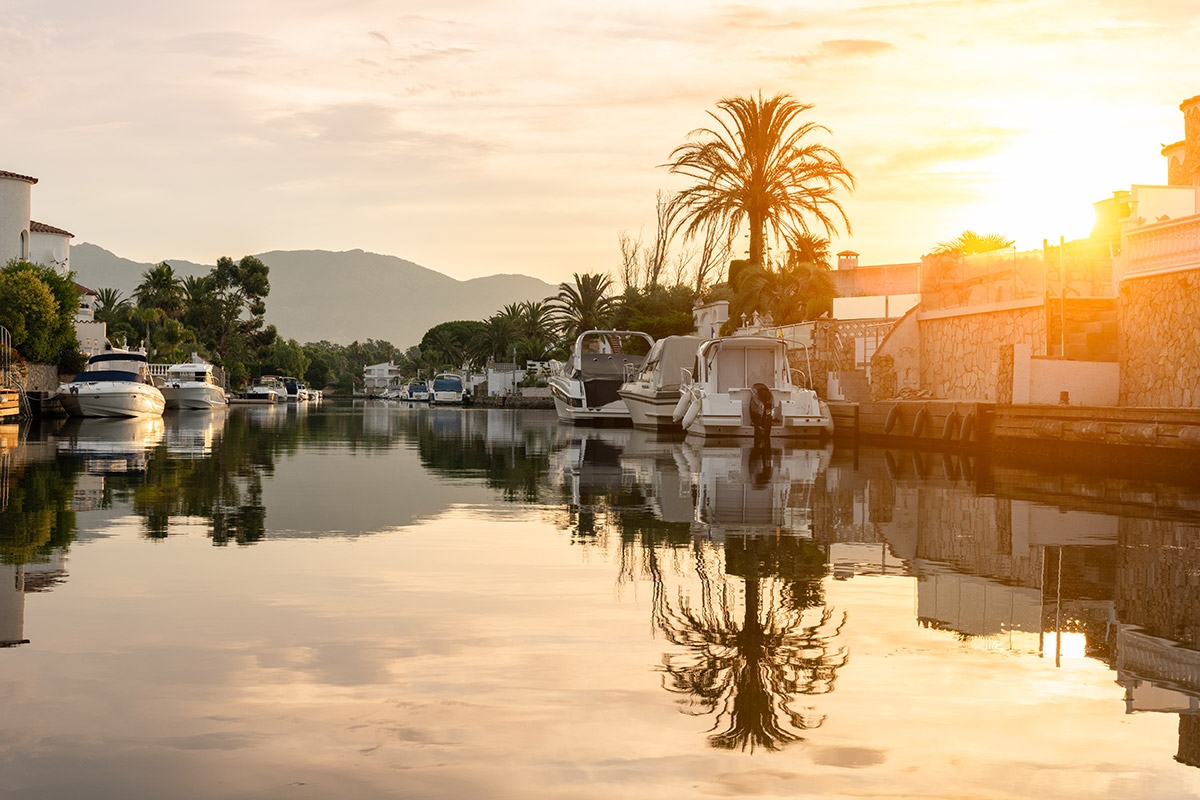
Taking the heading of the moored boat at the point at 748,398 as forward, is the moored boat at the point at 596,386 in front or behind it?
in front

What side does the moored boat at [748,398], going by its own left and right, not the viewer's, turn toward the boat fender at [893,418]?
right

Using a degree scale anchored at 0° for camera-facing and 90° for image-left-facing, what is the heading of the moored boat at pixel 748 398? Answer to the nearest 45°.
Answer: approximately 180°

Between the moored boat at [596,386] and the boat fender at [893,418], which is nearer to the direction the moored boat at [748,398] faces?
the moored boat

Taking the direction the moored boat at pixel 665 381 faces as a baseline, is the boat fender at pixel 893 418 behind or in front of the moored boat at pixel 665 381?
behind

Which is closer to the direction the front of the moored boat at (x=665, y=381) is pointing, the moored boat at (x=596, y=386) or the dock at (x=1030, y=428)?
the moored boat

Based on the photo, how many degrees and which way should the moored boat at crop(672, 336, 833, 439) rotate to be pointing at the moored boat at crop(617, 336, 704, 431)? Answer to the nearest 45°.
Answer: approximately 45° to its left

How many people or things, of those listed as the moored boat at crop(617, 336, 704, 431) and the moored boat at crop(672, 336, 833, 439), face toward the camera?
0

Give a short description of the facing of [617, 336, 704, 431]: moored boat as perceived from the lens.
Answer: facing away from the viewer and to the left of the viewer

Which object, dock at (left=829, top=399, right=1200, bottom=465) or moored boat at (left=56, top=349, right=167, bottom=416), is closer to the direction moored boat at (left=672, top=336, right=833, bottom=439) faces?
the moored boat
